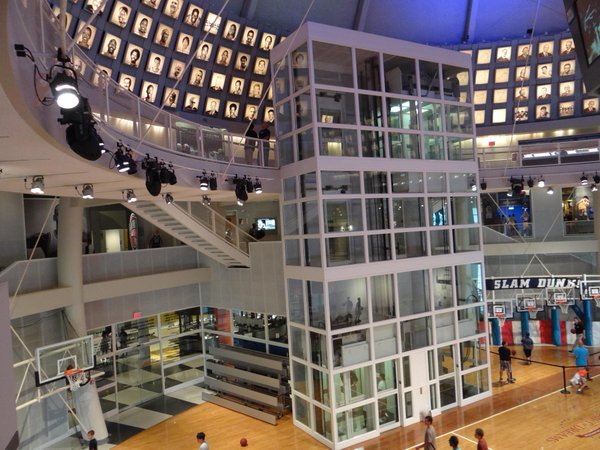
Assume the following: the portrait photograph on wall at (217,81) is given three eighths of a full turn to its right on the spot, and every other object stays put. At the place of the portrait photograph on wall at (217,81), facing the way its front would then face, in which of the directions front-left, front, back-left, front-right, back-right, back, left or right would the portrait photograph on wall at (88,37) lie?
left

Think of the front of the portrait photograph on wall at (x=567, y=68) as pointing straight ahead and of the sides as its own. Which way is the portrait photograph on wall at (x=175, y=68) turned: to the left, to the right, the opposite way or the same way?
to the left

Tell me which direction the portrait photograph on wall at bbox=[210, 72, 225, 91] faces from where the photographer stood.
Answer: facing the viewer

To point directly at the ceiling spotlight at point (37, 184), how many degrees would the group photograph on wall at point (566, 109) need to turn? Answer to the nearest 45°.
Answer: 0° — it already faces it

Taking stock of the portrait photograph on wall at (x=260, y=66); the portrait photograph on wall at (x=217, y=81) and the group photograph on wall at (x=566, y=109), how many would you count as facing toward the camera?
3

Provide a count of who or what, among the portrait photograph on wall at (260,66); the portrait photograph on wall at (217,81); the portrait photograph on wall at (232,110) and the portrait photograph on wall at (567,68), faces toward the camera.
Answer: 4

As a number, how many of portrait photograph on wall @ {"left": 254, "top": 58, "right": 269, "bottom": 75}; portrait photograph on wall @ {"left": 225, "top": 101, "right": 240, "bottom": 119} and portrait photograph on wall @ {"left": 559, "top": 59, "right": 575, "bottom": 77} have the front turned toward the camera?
3

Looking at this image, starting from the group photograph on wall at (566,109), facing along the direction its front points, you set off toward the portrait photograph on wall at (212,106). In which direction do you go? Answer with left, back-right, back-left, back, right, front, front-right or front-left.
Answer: front-right

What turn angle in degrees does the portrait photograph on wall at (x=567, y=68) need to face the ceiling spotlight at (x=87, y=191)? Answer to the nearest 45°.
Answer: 0° — it already faces it

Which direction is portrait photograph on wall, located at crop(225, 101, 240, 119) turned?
toward the camera

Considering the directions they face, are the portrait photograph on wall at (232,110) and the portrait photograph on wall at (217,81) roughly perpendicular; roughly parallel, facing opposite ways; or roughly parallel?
roughly parallel

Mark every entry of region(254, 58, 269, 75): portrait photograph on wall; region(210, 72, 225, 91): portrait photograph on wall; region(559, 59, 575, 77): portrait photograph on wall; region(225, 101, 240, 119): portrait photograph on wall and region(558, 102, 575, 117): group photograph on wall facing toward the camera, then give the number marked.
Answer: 5

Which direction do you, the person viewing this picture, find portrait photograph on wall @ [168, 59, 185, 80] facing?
facing the viewer and to the right of the viewer

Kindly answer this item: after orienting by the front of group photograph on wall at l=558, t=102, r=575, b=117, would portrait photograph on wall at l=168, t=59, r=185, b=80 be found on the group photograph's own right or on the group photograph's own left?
on the group photograph's own right

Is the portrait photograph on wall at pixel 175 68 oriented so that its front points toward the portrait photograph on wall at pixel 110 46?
no

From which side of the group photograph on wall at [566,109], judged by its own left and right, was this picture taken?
front

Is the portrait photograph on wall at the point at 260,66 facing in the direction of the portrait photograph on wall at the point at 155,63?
no

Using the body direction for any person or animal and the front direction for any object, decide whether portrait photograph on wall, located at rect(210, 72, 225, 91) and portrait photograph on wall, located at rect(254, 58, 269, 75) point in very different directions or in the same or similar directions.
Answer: same or similar directions
